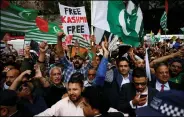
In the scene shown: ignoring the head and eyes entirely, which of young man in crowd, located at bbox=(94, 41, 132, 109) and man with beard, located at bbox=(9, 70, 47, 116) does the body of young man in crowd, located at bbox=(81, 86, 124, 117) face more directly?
the man with beard

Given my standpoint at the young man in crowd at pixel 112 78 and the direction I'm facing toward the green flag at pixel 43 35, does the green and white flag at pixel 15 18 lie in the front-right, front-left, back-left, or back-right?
front-left

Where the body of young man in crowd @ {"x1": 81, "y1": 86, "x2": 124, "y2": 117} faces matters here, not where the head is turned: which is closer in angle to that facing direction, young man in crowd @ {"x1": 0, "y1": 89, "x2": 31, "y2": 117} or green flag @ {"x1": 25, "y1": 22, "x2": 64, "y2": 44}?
the young man in crowd
